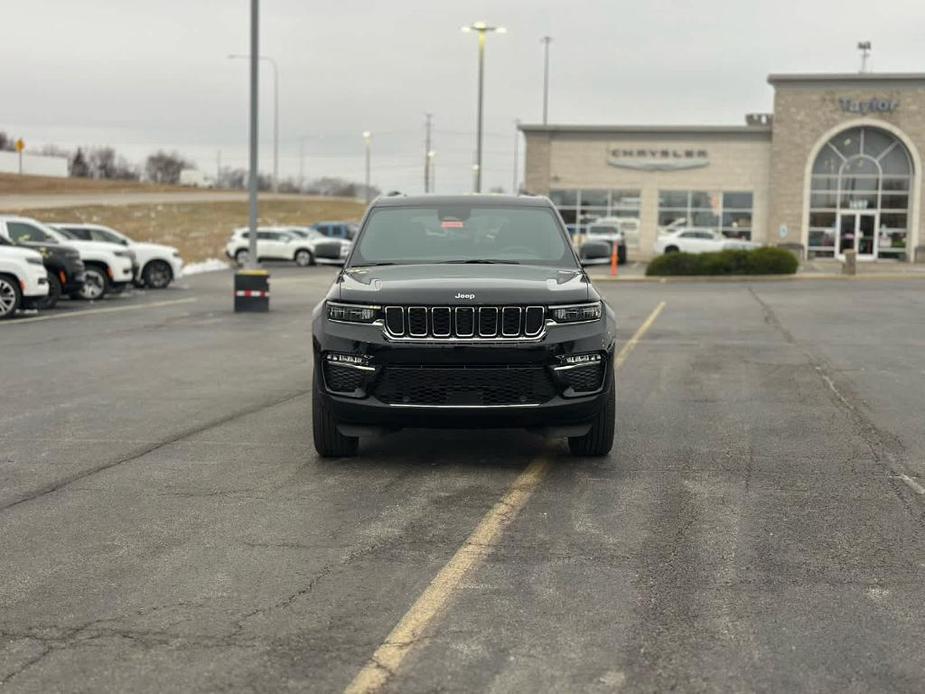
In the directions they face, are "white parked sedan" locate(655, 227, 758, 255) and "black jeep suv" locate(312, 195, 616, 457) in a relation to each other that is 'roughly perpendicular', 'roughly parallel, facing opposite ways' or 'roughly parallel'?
roughly perpendicular

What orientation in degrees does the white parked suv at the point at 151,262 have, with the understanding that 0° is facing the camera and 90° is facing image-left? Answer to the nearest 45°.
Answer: approximately 270°

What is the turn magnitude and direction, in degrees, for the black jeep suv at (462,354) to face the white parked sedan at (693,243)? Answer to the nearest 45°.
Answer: approximately 180°

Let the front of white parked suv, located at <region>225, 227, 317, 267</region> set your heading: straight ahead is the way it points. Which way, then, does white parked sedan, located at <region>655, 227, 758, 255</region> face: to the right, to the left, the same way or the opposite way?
the same way

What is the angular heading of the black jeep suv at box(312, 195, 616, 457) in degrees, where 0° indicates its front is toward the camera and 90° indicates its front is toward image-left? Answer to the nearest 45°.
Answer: approximately 0°

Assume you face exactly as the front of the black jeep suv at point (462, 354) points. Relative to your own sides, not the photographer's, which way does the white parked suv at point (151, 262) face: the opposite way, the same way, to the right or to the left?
to the left

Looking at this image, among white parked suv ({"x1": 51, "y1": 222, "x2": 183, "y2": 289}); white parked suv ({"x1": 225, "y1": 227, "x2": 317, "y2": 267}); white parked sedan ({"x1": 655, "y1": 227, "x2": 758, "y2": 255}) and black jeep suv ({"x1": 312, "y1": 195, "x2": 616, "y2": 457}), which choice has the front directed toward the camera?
the black jeep suv
